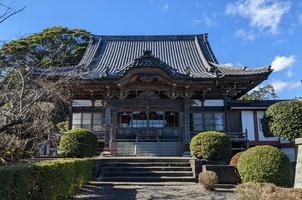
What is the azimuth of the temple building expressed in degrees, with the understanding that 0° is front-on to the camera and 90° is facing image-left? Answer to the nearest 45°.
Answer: approximately 0°

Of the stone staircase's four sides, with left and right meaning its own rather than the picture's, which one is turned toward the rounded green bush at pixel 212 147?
left

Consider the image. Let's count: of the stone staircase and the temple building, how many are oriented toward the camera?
2

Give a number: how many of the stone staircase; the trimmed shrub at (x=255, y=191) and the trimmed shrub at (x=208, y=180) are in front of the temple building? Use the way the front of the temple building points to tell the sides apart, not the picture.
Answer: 3

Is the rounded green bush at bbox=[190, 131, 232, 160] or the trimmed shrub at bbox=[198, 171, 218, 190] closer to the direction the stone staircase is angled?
the trimmed shrub

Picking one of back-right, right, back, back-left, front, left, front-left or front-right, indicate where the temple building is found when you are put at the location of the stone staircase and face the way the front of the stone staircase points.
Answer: back
